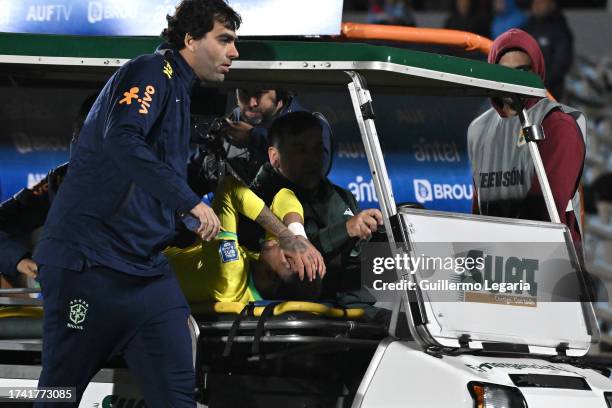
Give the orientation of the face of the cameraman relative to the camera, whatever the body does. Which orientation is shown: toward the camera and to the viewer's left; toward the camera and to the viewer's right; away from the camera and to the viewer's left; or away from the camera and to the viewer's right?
toward the camera and to the viewer's left

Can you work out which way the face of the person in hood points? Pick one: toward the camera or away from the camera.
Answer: toward the camera

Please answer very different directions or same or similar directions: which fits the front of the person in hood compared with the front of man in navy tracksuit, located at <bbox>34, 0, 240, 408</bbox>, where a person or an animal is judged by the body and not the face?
very different directions

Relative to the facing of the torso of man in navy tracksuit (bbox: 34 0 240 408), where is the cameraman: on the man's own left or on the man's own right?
on the man's own left

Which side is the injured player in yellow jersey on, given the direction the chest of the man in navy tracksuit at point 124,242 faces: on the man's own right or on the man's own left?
on the man's own left

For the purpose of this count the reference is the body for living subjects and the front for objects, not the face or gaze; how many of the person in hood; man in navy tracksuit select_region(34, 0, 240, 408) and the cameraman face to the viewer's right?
1

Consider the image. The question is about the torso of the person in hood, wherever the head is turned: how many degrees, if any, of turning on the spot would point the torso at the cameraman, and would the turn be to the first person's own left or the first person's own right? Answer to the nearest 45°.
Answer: approximately 45° to the first person's own right

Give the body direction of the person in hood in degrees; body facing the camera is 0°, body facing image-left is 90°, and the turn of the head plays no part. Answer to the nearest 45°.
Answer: approximately 45°

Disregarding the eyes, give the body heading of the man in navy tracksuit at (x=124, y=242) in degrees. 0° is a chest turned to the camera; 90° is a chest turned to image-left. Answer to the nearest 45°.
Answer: approximately 270°

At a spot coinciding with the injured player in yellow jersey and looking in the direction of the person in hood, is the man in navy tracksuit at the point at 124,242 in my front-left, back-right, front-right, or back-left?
back-right

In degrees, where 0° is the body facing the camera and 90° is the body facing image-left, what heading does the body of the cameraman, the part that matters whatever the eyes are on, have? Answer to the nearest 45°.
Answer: approximately 45°

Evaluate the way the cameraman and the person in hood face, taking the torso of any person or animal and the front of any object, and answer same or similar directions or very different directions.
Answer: same or similar directions

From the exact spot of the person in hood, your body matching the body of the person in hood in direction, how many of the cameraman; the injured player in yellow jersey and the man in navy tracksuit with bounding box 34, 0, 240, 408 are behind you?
0

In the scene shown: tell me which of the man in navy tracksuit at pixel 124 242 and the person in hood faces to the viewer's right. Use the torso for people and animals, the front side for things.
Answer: the man in navy tracksuit
